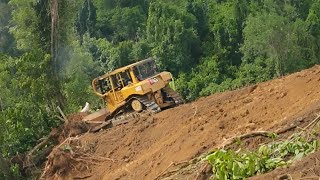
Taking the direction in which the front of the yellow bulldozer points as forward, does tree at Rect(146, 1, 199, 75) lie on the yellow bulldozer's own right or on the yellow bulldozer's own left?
on the yellow bulldozer's own right

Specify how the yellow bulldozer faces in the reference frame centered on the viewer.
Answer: facing away from the viewer and to the left of the viewer
